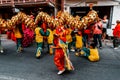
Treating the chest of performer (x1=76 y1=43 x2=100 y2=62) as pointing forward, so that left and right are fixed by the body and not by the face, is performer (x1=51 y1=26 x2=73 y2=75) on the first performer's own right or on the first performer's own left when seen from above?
on the first performer's own left

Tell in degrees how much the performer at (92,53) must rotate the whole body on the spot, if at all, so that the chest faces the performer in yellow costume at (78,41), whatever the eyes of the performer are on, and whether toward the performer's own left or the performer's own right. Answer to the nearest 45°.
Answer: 0° — they already face them

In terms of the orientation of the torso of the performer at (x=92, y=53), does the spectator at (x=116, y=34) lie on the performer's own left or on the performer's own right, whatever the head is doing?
on the performer's own right

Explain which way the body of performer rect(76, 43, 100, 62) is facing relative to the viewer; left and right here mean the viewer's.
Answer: facing away from the viewer and to the left of the viewer
